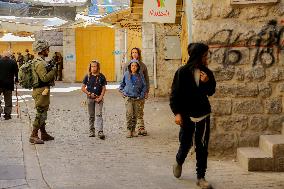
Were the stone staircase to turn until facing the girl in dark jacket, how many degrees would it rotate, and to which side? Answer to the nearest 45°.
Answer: approximately 45° to its left

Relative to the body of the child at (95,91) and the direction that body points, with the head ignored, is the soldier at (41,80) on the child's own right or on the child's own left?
on the child's own right

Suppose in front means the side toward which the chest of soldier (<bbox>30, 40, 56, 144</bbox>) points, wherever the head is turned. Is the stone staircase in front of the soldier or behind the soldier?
in front

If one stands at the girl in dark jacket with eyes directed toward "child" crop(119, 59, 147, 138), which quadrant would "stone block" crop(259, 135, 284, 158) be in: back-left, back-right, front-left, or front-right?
front-right

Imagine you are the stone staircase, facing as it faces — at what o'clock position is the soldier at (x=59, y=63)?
The soldier is roughly at 2 o'clock from the stone staircase.

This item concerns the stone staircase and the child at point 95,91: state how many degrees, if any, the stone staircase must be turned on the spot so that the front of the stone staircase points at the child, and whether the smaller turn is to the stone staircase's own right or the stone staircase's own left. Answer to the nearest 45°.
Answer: approximately 45° to the stone staircase's own right

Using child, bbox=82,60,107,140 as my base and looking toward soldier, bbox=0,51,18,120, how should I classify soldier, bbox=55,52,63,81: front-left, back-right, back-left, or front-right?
front-right

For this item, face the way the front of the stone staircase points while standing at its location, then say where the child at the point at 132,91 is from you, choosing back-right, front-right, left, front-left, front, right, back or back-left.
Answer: front-right

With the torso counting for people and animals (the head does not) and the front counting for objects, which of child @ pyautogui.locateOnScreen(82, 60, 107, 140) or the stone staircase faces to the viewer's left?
the stone staircase

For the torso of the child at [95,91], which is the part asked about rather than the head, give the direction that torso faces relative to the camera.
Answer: toward the camera

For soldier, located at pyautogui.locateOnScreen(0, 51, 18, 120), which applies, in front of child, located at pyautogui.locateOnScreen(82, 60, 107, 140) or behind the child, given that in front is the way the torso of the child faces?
behind

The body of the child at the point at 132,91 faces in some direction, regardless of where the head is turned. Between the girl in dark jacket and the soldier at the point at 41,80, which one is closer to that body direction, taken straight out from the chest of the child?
the girl in dark jacket

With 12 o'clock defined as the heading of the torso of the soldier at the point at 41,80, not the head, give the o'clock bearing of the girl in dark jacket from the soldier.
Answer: The girl in dark jacket is roughly at 2 o'clock from the soldier.

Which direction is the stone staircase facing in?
to the viewer's left

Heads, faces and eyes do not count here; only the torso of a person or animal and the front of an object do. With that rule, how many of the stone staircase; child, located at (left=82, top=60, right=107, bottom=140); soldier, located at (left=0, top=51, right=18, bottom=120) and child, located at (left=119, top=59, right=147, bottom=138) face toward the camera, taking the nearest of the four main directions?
2
